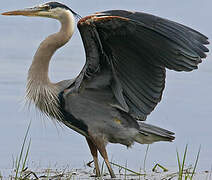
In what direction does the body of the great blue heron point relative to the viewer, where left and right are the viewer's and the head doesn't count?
facing to the left of the viewer
